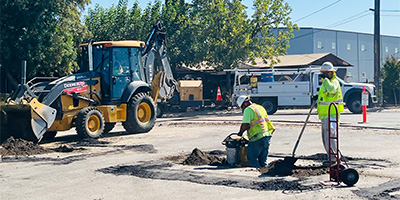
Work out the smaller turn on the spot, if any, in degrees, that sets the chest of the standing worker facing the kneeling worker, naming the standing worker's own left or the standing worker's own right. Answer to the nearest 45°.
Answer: approximately 45° to the standing worker's own right

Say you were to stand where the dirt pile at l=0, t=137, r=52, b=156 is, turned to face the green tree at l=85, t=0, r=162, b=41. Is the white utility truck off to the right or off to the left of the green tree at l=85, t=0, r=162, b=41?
right

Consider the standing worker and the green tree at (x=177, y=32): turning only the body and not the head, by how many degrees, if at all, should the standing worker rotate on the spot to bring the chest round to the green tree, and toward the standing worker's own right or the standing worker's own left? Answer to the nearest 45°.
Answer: approximately 90° to the standing worker's own right

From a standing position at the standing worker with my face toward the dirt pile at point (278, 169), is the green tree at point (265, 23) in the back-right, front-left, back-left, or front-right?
back-right

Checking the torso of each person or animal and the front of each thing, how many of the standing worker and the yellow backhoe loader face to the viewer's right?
0

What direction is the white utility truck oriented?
to the viewer's right

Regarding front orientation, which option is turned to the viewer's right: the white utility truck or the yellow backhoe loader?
the white utility truck

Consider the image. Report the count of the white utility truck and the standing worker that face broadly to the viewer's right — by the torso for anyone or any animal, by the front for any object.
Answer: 1

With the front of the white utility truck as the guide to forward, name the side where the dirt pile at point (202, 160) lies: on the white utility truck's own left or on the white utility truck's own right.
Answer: on the white utility truck's own right

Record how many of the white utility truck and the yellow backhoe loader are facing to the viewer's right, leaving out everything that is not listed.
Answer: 1

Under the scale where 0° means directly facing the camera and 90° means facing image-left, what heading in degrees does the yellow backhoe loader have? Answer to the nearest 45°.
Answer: approximately 45°

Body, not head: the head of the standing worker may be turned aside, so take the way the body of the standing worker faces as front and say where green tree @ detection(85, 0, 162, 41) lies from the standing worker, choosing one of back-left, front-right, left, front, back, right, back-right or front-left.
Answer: right

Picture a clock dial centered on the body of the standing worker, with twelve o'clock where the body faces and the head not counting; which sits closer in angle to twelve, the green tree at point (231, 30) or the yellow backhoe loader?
the yellow backhoe loader
